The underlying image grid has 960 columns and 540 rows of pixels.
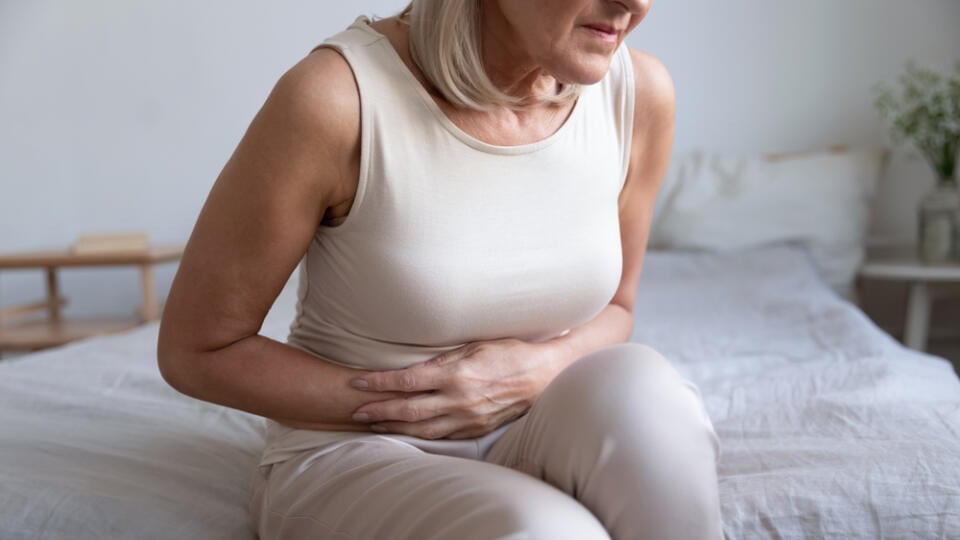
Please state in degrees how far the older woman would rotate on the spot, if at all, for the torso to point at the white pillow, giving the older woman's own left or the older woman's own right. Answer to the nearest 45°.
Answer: approximately 90° to the older woman's own left

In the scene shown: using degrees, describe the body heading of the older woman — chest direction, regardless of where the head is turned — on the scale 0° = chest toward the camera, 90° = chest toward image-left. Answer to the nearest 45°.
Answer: approximately 315°

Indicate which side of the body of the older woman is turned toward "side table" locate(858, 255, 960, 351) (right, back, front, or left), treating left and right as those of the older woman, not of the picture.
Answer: left

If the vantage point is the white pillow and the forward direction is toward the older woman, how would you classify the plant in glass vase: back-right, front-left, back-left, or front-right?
back-left

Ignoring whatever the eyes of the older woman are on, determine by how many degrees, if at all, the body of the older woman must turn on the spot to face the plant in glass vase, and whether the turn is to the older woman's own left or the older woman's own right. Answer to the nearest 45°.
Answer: approximately 90° to the older woman's own left
